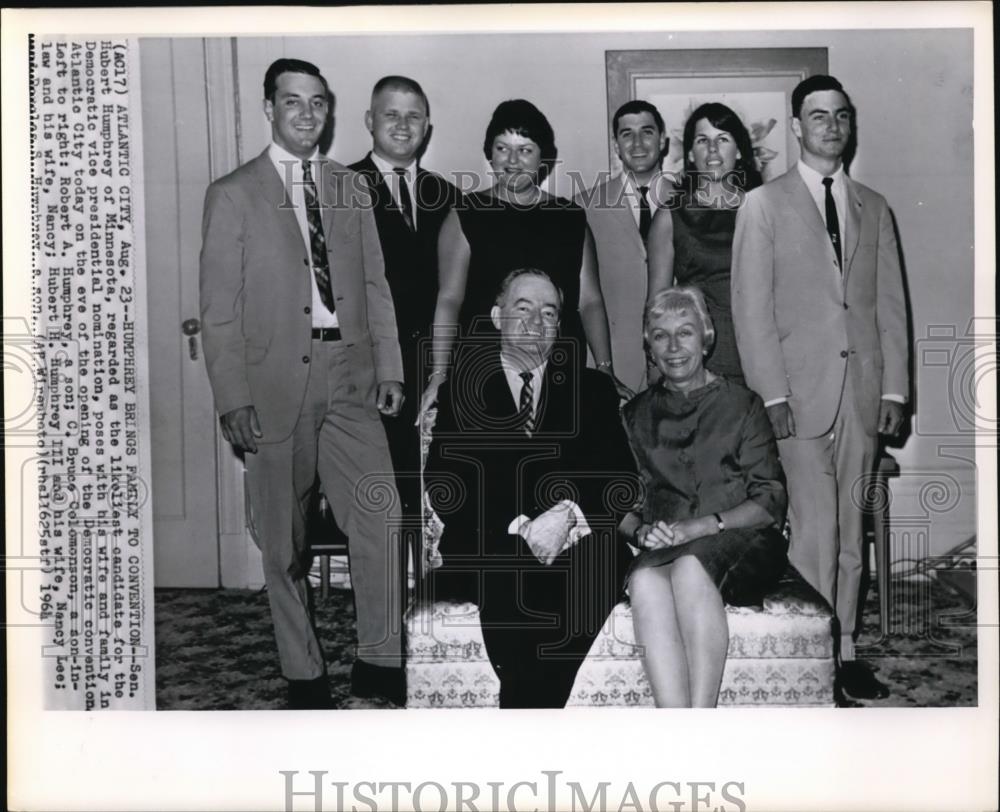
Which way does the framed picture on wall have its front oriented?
toward the camera

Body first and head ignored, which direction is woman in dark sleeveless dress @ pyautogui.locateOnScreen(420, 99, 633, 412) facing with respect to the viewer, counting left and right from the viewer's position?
facing the viewer

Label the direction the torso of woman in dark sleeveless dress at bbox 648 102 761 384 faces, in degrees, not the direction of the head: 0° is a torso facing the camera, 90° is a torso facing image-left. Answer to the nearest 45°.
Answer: approximately 0°

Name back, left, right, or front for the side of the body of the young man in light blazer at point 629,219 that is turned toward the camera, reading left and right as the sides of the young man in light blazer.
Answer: front

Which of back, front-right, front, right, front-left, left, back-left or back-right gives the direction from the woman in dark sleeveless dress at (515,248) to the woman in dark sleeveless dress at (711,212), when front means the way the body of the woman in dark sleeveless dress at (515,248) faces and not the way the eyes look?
left

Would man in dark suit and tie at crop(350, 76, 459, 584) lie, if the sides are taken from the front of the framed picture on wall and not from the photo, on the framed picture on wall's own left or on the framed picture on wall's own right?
on the framed picture on wall's own right

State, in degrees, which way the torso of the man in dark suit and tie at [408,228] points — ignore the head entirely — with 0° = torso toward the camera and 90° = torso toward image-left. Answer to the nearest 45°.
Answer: approximately 0°

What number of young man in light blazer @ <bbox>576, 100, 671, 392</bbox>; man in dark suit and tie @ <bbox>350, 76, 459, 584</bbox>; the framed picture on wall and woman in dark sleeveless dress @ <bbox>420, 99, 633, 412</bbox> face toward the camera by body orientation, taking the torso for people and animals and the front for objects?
4

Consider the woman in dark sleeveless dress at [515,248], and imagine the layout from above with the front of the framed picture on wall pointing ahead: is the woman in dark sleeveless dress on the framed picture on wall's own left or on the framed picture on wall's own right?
on the framed picture on wall's own right

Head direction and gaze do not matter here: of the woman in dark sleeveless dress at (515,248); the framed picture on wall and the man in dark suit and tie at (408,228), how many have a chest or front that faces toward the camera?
3
